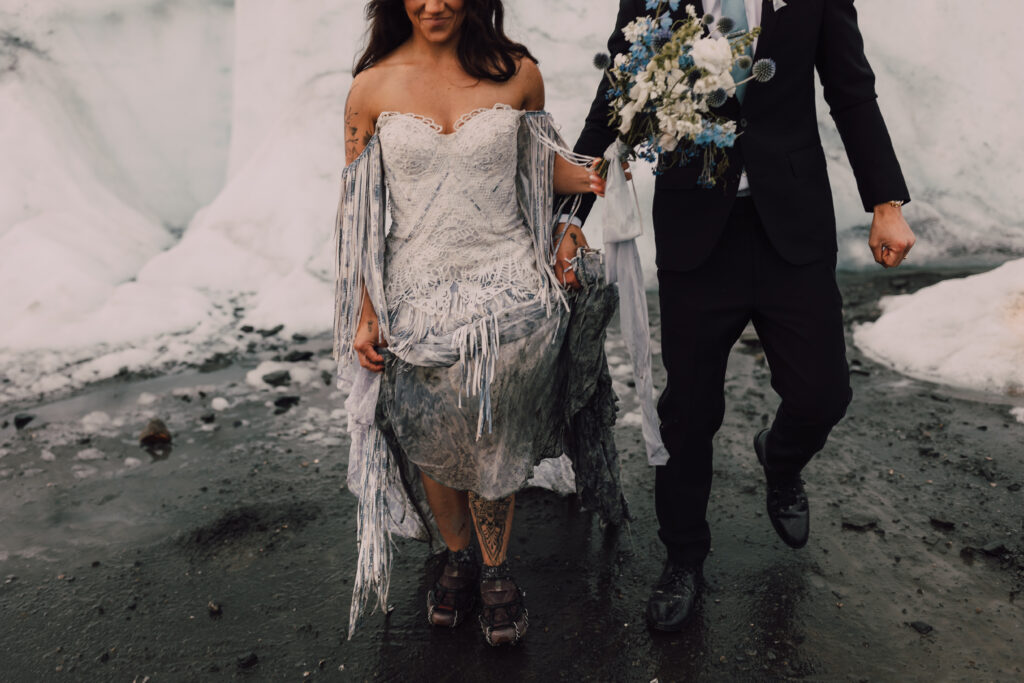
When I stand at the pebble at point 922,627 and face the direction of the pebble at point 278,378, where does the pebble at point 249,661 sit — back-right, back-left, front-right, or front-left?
front-left

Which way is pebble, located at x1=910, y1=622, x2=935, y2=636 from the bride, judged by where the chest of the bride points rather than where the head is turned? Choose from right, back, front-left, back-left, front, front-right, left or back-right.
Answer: left

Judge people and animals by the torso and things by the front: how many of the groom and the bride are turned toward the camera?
2

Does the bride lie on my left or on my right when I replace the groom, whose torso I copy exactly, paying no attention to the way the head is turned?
on my right

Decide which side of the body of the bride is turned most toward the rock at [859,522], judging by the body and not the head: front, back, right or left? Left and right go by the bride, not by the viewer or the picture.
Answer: left

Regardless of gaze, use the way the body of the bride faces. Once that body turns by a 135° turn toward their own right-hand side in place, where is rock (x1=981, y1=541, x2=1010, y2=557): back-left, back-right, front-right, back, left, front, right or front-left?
back-right

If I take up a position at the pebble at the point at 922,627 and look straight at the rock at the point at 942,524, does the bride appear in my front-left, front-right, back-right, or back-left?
back-left

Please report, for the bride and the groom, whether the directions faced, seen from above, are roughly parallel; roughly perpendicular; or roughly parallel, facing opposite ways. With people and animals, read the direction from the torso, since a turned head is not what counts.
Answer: roughly parallel

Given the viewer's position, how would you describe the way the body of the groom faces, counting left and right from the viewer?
facing the viewer

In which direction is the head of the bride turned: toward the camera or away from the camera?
toward the camera

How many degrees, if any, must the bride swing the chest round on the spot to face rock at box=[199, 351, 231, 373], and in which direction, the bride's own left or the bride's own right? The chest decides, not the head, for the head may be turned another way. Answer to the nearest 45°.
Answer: approximately 135° to the bride's own right

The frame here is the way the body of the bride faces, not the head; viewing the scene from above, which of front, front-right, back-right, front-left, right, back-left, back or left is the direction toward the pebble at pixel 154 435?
back-right
